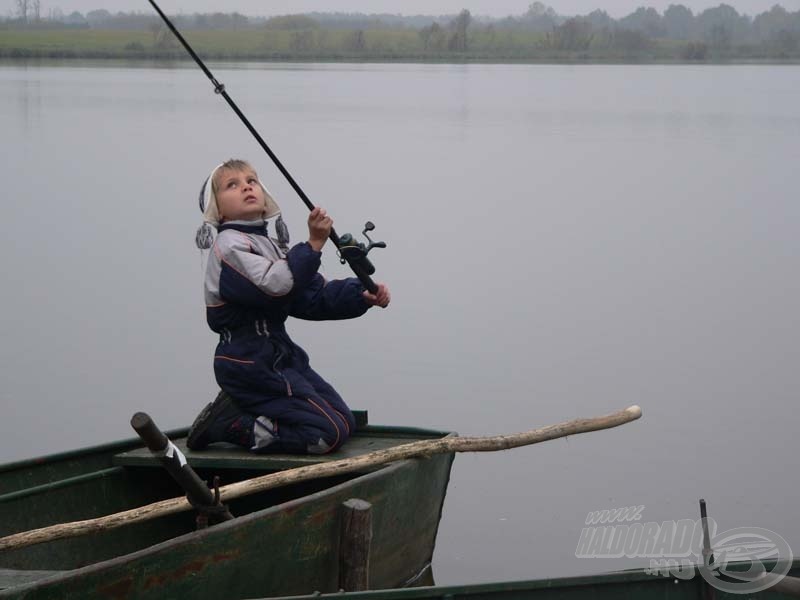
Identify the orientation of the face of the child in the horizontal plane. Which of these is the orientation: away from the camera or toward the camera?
toward the camera

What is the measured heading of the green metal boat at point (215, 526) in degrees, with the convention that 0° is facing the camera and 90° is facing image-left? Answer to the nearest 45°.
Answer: approximately 270°
